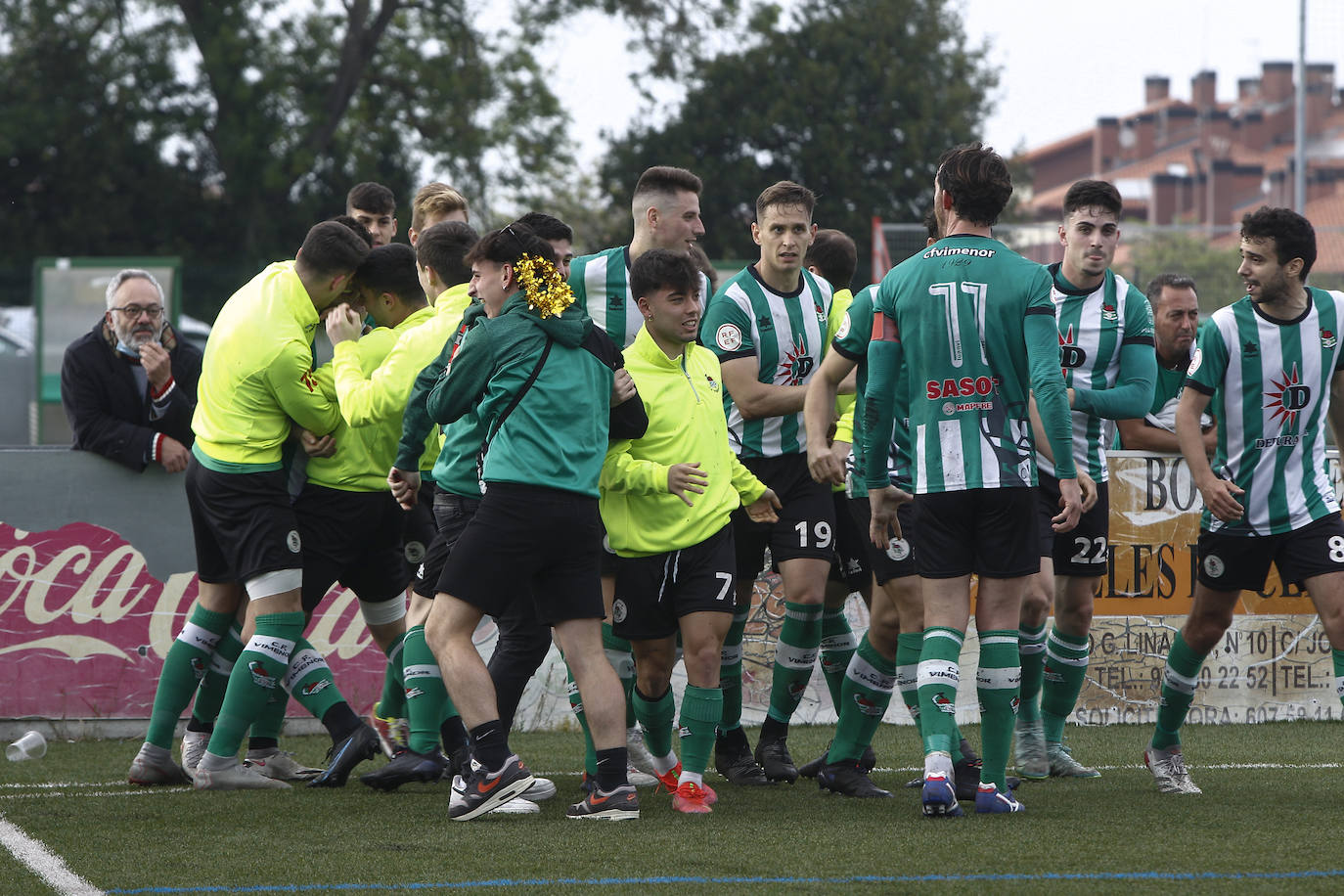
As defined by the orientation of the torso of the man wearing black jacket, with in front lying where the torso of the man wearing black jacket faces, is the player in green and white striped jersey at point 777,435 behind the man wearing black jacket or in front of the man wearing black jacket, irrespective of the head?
in front

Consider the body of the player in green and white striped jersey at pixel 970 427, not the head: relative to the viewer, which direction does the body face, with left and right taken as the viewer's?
facing away from the viewer

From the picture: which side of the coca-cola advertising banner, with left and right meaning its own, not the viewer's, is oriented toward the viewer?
front

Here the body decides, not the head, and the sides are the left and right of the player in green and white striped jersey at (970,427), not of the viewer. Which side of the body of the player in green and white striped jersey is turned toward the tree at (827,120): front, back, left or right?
front

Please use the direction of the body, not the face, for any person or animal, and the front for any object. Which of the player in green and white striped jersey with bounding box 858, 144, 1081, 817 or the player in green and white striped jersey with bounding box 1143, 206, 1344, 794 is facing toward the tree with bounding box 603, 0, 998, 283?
the player in green and white striped jersey with bounding box 858, 144, 1081, 817

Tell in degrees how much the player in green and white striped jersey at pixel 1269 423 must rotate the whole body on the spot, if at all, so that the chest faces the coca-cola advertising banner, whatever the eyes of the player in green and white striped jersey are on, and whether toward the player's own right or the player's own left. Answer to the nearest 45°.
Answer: approximately 90° to the player's own right

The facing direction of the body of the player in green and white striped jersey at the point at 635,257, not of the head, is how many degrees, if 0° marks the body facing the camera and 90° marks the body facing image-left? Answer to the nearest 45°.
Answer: approximately 315°

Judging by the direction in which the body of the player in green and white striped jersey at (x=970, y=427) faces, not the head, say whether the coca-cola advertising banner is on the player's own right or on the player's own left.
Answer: on the player's own left

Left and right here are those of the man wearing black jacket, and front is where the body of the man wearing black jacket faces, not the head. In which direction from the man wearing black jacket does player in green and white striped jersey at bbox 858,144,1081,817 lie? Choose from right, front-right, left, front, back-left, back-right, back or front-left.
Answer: front

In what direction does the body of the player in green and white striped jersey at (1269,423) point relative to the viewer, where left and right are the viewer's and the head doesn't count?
facing the viewer

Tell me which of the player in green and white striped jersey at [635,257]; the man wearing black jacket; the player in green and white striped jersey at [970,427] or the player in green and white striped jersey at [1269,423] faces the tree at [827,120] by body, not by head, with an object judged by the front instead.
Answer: the player in green and white striped jersey at [970,427]

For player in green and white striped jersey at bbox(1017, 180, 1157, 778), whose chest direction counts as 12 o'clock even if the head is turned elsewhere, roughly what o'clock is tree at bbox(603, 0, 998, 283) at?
The tree is roughly at 4 o'clock from the player in green and white striped jersey.
